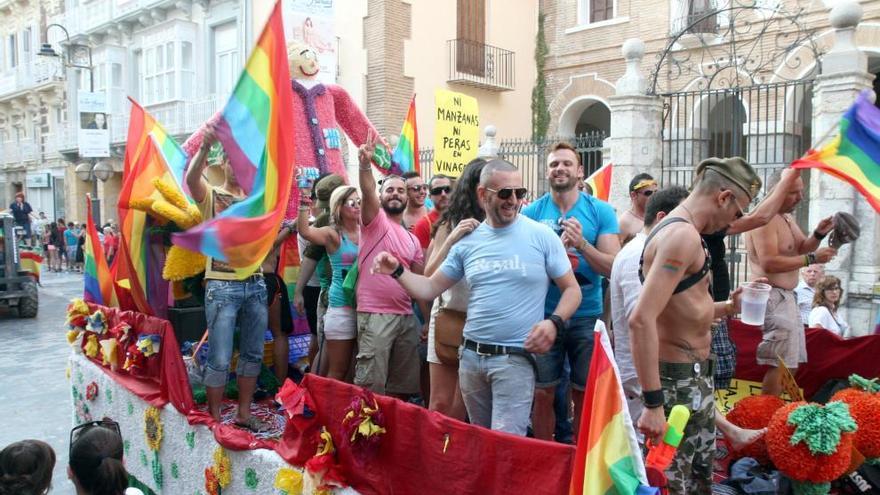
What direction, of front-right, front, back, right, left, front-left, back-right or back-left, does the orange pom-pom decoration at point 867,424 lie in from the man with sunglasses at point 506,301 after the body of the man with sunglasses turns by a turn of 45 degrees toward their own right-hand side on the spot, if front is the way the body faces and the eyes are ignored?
back-left

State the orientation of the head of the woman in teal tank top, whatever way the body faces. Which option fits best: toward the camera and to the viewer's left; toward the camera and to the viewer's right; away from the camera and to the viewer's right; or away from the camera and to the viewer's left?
toward the camera and to the viewer's right

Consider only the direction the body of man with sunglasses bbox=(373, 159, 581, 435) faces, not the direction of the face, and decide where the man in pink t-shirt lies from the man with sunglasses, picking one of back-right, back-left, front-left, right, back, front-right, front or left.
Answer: back-right

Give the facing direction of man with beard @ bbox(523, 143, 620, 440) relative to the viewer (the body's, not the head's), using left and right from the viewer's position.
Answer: facing the viewer

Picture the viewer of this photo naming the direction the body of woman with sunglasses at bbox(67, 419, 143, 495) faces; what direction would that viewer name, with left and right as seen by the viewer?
facing away from the viewer

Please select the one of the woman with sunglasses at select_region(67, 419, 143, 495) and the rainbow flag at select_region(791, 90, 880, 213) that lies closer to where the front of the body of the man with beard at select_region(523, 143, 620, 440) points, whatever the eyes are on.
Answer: the woman with sunglasses

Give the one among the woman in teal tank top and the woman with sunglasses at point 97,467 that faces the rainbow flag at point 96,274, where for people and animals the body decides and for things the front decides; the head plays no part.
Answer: the woman with sunglasses

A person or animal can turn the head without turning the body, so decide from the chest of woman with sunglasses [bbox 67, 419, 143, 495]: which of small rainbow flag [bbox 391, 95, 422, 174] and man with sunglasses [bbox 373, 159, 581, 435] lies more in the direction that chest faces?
the small rainbow flag

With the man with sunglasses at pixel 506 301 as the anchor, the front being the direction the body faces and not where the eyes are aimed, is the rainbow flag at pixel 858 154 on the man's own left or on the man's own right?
on the man's own left

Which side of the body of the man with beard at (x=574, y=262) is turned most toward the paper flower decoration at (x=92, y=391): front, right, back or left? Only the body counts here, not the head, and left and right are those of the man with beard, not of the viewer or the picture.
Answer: right

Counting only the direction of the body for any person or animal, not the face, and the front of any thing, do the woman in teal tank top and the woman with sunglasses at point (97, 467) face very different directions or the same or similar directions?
very different directions

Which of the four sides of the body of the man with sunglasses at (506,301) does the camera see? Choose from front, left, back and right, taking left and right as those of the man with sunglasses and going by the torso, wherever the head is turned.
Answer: front
